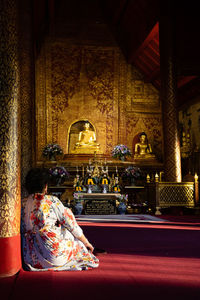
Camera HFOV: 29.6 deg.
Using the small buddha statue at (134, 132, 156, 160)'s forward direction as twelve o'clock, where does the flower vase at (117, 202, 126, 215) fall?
The flower vase is roughly at 12 o'clock from the small buddha statue.

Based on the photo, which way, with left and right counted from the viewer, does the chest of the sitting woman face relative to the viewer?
facing away from the viewer and to the right of the viewer

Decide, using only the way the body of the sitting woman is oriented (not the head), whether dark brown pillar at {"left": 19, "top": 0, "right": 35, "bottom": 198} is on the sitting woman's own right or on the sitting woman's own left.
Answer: on the sitting woman's own left

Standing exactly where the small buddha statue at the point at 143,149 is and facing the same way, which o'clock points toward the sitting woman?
The sitting woman is roughly at 12 o'clock from the small buddha statue.

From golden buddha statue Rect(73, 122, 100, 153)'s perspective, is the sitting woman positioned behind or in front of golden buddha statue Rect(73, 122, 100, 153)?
in front

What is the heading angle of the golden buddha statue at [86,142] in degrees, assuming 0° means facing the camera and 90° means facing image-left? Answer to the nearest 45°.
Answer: approximately 0°

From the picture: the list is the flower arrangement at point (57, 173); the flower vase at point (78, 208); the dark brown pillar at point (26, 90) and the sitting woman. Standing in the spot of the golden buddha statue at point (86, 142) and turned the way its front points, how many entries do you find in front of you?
4

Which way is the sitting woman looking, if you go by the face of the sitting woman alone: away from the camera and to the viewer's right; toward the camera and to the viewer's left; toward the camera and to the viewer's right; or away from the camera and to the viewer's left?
away from the camera and to the viewer's right

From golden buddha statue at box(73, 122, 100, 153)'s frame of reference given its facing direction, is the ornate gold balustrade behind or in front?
in front

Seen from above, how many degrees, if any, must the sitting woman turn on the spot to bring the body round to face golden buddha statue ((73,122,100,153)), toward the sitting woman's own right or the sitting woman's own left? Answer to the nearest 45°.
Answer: approximately 45° to the sitting woman's own left

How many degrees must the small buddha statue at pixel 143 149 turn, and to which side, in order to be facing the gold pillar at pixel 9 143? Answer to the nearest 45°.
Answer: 0° — it already faces it

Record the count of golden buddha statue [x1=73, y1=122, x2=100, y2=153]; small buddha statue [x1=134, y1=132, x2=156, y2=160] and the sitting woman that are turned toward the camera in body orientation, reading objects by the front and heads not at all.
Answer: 2
